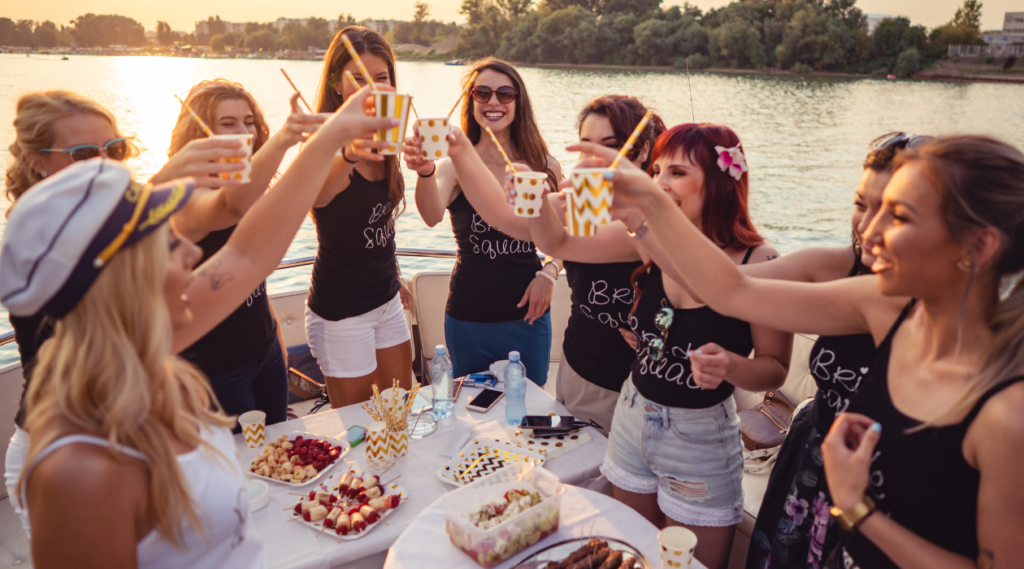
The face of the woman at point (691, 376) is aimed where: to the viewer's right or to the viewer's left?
to the viewer's left

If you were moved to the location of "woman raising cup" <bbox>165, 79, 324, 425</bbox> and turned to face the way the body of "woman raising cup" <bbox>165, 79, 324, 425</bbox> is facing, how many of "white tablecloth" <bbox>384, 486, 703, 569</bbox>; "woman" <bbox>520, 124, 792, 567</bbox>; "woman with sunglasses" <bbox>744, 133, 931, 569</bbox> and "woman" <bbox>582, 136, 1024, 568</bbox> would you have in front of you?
4

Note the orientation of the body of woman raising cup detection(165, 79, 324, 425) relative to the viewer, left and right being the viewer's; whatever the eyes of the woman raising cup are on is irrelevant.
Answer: facing the viewer and to the right of the viewer

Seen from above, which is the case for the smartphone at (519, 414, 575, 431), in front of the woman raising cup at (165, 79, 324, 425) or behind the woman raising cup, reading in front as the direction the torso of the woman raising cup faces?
in front

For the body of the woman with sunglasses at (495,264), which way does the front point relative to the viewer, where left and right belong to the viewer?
facing the viewer

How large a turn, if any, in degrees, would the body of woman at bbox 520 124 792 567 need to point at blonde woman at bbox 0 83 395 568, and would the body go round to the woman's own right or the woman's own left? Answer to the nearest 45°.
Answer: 0° — they already face them

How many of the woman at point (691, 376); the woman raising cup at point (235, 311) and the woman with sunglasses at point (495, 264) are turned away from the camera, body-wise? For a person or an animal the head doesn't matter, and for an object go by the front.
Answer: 0
